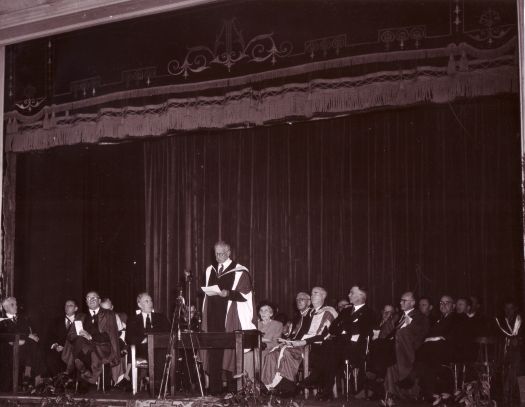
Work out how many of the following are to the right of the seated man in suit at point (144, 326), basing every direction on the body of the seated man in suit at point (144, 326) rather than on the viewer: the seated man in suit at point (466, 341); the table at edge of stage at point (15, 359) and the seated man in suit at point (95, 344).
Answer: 2

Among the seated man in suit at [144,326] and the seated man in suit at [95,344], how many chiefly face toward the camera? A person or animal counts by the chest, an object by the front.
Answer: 2

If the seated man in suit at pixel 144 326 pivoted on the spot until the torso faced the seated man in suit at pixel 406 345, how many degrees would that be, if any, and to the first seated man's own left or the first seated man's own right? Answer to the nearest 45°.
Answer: approximately 45° to the first seated man's own left

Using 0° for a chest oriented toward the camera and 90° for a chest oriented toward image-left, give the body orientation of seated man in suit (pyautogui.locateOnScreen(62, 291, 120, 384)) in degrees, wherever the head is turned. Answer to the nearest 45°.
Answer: approximately 0°

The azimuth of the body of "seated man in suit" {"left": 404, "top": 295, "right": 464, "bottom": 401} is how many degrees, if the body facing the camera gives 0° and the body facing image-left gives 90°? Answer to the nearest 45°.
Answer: approximately 45°

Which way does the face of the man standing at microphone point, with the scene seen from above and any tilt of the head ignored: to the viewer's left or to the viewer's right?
to the viewer's left

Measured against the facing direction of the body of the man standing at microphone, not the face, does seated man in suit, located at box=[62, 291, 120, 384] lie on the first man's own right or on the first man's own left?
on the first man's own right

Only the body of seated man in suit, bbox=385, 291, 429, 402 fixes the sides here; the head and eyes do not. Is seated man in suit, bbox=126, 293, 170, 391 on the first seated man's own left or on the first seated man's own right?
on the first seated man's own right
